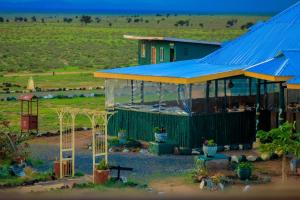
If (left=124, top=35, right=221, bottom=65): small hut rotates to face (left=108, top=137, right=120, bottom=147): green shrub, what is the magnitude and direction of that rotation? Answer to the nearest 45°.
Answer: approximately 45° to its left

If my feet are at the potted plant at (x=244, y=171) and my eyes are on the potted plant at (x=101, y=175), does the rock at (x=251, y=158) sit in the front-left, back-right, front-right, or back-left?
back-right

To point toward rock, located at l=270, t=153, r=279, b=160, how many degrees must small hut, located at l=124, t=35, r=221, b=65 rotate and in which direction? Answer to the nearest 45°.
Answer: approximately 45° to its left

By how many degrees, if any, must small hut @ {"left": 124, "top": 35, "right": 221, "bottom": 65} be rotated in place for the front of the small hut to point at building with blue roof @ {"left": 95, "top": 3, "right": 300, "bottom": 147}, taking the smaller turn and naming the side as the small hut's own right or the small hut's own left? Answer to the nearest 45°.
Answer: approximately 45° to the small hut's own left

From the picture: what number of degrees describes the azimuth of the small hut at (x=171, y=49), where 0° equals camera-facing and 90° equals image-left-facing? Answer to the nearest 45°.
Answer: approximately 45°

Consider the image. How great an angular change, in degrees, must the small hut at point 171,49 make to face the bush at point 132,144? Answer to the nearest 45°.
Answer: approximately 45° to its left
